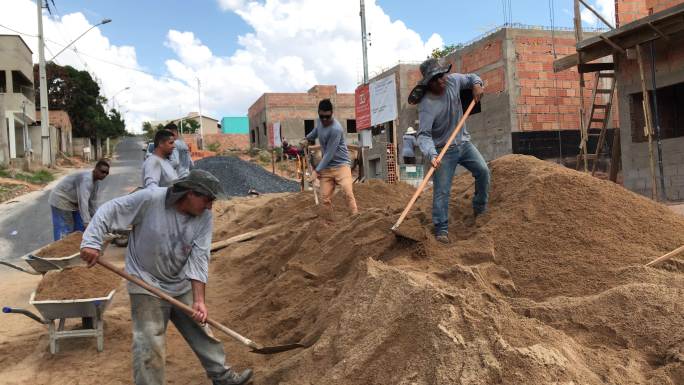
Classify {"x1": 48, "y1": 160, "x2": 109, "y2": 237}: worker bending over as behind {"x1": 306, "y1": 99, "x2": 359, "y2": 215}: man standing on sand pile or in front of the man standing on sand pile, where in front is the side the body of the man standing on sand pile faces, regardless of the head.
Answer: in front

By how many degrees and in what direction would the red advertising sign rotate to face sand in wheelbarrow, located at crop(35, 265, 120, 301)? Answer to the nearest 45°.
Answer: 0° — it already faces it

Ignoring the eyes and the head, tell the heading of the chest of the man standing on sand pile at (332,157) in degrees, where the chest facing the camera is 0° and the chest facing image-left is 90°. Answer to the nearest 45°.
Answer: approximately 45°

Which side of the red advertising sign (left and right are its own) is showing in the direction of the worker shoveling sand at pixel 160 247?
front

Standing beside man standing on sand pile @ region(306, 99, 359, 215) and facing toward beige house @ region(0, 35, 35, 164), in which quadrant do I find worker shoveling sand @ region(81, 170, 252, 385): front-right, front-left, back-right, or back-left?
back-left

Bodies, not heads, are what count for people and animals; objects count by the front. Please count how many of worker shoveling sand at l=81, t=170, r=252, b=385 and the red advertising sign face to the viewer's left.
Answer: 0

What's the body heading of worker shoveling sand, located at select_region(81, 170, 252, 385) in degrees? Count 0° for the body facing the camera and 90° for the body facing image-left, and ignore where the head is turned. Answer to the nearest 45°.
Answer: approximately 315°

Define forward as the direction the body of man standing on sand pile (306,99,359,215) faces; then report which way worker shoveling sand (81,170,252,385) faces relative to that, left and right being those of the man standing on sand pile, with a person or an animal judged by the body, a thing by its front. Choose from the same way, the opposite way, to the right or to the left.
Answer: to the left

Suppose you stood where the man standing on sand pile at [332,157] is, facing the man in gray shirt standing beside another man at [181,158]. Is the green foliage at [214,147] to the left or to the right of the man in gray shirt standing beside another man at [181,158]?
right
